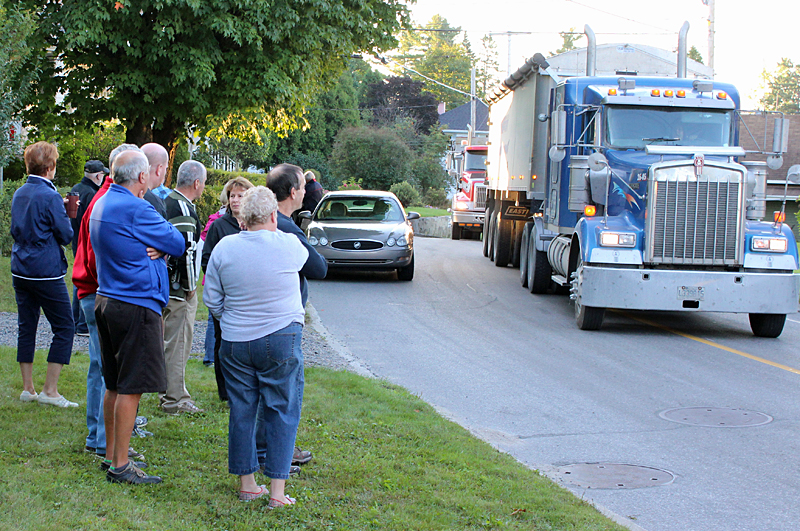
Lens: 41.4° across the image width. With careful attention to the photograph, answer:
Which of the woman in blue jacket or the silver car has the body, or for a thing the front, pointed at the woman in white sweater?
the silver car

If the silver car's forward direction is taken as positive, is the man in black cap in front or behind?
in front

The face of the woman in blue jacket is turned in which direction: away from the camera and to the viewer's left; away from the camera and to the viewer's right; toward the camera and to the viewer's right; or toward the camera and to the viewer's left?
away from the camera and to the viewer's right

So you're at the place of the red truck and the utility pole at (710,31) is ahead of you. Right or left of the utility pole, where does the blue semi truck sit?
right

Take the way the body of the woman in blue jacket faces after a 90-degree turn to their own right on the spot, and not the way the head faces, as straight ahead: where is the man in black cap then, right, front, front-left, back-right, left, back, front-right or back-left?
back-left

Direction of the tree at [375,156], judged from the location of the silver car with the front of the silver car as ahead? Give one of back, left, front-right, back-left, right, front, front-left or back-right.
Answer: back

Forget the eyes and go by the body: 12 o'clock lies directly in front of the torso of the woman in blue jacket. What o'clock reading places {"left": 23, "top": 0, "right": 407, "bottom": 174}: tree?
The tree is roughly at 11 o'clock from the woman in blue jacket.

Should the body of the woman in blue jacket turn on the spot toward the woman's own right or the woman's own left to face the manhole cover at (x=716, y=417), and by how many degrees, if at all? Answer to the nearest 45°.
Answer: approximately 45° to the woman's own right

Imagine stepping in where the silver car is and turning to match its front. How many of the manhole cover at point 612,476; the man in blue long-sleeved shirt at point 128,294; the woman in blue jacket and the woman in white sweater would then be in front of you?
4

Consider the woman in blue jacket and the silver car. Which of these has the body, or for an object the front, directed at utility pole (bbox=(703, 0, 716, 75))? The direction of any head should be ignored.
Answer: the woman in blue jacket

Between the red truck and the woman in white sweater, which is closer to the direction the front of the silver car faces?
the woman in white sweater

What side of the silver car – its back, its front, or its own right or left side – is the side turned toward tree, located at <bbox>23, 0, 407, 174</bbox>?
right

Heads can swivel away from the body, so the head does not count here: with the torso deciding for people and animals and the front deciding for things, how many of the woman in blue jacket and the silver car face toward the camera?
1

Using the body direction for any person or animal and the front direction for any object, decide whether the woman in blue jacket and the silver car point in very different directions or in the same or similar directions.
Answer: very different directions

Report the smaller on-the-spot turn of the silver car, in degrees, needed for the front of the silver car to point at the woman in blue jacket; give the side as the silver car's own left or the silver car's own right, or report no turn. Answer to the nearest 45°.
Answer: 0° — it already faces them

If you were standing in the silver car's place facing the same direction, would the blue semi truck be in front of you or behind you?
in front

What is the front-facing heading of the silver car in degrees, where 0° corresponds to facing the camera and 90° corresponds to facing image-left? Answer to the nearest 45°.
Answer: approximately 0°

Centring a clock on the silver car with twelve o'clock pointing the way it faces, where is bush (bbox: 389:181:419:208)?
The bush is roughly at 6 o'clock from the silver car.

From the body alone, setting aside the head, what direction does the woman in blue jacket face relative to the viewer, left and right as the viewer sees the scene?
facing away from the viewer and to the right of the viewer

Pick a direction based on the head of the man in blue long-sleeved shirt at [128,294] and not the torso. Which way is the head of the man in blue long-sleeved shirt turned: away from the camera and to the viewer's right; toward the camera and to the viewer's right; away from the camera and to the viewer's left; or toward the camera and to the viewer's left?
away from the camera and to the viewer's right
